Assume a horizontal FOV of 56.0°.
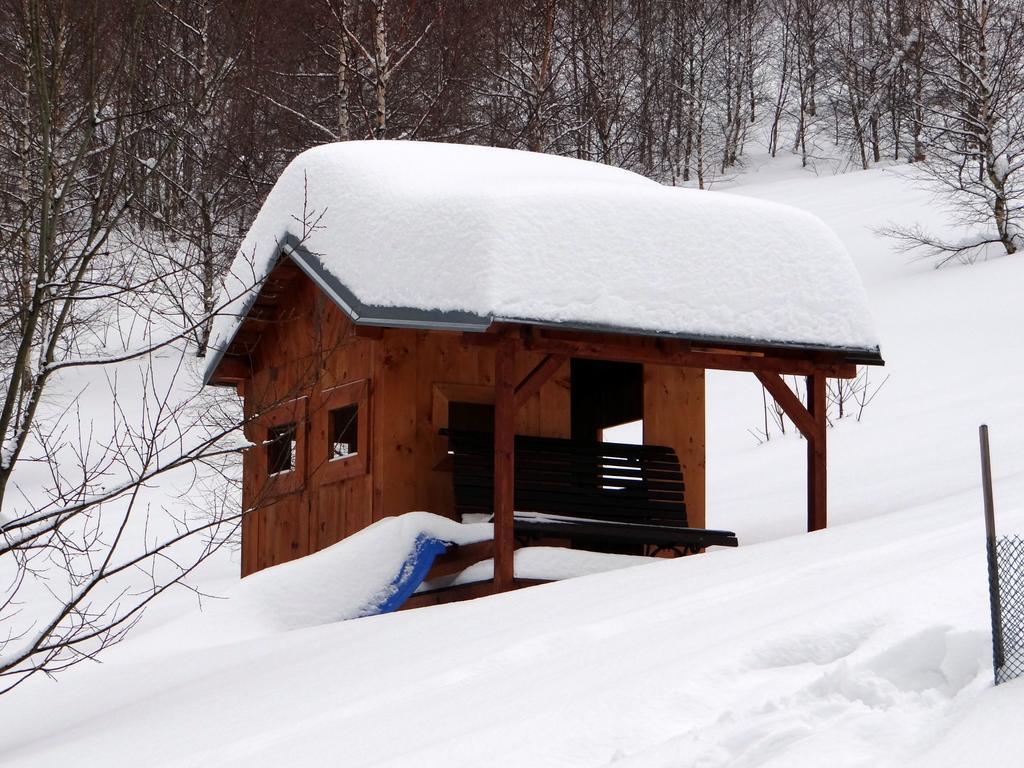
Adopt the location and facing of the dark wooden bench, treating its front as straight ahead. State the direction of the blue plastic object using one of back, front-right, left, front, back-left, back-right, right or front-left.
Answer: right

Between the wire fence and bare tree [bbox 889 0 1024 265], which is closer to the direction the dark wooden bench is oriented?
the wire fence

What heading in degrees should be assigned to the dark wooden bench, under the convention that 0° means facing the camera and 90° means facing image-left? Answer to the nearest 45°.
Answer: approximately 315°

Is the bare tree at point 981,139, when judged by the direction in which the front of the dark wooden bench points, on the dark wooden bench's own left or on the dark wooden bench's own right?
on the dark wooden bench's own left

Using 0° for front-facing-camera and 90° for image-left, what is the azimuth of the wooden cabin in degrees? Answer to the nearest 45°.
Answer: approximately 315°

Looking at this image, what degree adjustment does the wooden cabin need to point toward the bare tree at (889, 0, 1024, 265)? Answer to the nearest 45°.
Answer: approximately 90° to its left

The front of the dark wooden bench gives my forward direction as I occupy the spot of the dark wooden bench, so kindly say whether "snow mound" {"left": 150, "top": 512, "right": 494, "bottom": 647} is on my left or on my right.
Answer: on my right
